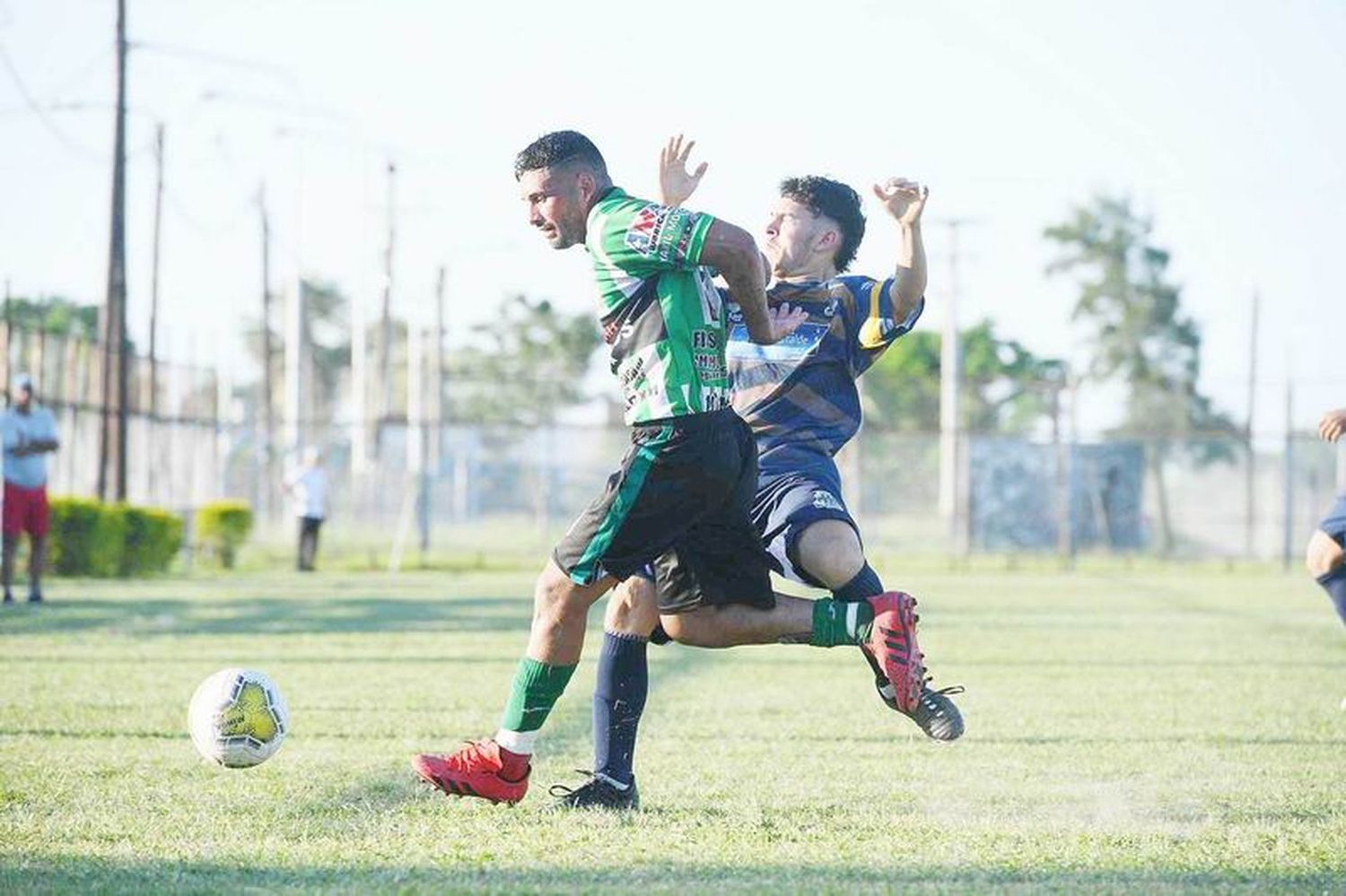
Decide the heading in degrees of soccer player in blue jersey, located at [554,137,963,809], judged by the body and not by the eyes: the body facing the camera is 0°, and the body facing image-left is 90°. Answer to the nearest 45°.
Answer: approximately 45°

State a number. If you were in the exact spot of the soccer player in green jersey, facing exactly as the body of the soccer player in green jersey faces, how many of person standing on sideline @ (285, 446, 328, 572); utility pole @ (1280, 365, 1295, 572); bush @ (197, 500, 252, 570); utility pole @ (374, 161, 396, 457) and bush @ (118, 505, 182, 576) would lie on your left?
0

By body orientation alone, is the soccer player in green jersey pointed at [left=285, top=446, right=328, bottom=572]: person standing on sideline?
no

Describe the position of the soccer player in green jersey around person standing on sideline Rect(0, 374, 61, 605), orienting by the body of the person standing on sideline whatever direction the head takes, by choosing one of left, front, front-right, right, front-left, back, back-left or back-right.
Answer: front

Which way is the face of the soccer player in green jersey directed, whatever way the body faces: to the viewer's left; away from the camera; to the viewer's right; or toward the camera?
to the viewer's left

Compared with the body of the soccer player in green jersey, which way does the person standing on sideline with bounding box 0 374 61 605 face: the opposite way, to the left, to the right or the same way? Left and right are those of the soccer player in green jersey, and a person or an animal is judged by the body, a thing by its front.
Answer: to the left

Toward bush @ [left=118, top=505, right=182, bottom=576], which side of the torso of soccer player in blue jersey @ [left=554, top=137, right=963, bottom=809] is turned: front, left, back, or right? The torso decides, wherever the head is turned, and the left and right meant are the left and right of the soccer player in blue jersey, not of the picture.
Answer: right

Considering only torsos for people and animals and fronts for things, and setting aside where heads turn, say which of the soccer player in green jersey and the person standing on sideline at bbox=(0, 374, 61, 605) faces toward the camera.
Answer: the person standing on sideline

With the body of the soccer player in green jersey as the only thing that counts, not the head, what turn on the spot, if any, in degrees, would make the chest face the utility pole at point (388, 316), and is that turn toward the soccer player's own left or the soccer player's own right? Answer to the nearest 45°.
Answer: approximately 90° to the soccer player's own right

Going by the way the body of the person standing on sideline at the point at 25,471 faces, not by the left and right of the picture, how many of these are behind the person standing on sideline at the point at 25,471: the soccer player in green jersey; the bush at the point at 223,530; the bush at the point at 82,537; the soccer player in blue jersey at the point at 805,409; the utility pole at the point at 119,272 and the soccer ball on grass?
3

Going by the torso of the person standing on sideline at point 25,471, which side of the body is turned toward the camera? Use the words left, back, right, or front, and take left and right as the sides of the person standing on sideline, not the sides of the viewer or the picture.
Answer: front

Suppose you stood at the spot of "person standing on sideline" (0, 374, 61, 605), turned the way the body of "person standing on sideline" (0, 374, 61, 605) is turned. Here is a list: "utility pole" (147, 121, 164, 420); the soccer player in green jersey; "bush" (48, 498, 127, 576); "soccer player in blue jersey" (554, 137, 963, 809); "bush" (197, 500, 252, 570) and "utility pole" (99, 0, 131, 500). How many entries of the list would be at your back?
4

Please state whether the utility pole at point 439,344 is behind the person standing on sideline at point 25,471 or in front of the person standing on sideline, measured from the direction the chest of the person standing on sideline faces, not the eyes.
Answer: behind

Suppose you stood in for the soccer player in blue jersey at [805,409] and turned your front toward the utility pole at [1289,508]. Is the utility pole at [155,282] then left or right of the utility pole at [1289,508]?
left

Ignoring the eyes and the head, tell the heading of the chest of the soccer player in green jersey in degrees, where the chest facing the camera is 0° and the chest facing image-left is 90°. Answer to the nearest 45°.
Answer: approximately 90°

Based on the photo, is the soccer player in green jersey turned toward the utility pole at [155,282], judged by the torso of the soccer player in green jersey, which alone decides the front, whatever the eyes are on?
no

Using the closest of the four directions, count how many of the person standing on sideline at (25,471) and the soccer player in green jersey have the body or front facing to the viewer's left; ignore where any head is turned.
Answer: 1
